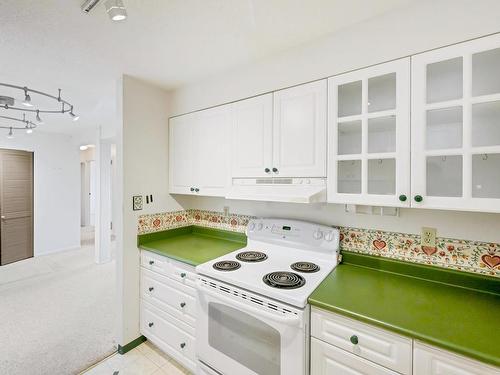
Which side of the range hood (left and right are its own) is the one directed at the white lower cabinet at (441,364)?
left

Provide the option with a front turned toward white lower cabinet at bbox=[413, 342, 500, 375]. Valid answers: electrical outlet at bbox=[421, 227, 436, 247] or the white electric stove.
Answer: the electrical outlet

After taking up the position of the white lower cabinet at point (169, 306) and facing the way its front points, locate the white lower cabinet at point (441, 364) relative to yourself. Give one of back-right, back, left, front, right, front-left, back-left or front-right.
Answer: left

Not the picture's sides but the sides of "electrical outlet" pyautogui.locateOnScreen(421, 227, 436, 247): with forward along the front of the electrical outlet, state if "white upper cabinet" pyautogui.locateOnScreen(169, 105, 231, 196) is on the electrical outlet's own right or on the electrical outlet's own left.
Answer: on the electrical outlet's own right

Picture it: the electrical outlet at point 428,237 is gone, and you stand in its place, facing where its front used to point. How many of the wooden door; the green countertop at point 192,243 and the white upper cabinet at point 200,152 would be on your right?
3

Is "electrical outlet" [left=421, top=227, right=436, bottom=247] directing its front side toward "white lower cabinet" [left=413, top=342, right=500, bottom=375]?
yes

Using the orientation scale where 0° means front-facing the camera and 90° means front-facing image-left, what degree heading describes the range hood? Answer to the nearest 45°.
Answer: approximately 45°

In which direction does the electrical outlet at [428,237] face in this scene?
toward the camera

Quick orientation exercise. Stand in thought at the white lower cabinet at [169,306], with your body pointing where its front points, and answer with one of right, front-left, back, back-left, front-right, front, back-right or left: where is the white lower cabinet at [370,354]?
left

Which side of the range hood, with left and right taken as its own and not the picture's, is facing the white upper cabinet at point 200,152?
right

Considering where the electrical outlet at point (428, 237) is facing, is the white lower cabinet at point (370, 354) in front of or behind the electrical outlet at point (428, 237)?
in front

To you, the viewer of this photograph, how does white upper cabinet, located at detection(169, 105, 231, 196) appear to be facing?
facing the viewer and to the left of the viewer

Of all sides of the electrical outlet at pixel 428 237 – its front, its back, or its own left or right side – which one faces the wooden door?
right

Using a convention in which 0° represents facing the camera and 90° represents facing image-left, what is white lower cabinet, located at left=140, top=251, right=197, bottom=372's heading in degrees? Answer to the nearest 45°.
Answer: approximately 45°
